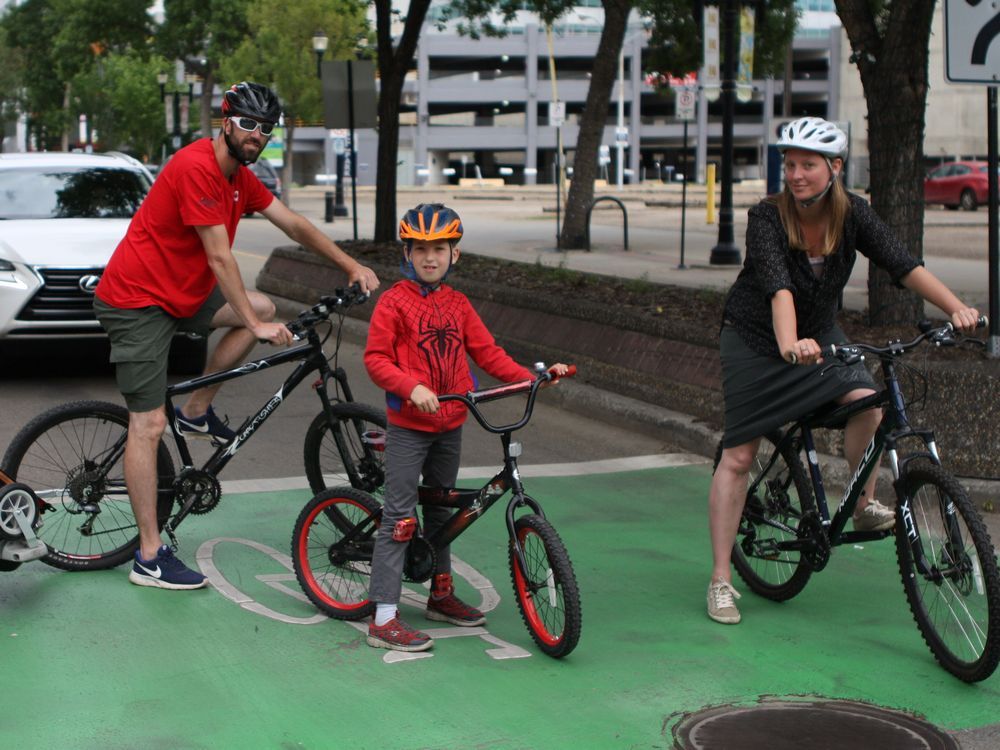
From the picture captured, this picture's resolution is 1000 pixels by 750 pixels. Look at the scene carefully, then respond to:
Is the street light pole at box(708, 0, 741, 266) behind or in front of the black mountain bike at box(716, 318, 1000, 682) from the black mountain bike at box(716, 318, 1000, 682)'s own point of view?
behind

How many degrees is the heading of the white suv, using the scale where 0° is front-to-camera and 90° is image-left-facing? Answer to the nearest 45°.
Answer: approximately 0°

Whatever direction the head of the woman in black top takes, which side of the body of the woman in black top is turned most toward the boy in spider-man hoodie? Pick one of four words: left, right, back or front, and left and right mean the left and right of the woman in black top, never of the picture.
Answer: right

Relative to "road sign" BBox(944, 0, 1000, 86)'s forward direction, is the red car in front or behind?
behind

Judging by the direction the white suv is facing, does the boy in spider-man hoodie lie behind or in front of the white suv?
in front

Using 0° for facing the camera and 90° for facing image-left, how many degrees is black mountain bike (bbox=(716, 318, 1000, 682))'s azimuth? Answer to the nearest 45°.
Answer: approximately 315°

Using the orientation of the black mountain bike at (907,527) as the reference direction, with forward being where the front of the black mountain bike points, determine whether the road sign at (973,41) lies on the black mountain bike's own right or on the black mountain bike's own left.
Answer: on the black mountain bike's own left

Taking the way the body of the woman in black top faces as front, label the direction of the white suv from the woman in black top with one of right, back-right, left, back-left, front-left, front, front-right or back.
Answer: back

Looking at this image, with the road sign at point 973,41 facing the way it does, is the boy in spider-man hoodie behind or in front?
in front
